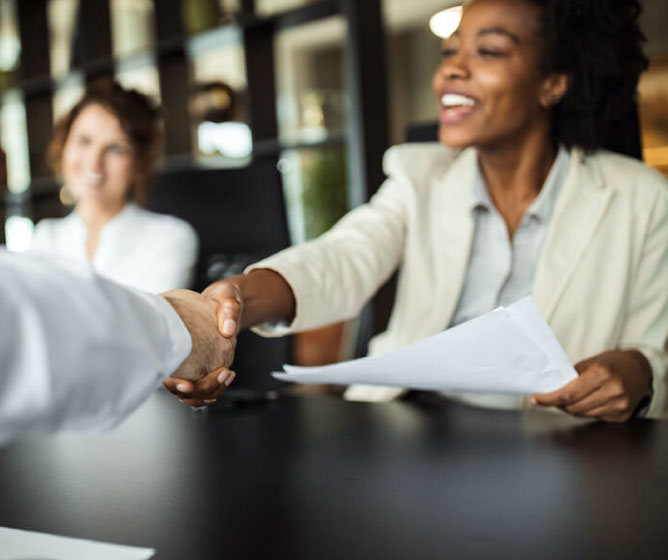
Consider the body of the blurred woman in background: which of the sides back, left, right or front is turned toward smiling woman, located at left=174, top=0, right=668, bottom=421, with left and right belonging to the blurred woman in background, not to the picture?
left

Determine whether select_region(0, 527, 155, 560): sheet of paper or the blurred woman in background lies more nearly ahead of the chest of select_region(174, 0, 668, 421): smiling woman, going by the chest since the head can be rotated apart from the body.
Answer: the sheet of paper

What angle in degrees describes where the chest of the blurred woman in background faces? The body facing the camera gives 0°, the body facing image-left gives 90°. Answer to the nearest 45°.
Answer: approximately 45°
